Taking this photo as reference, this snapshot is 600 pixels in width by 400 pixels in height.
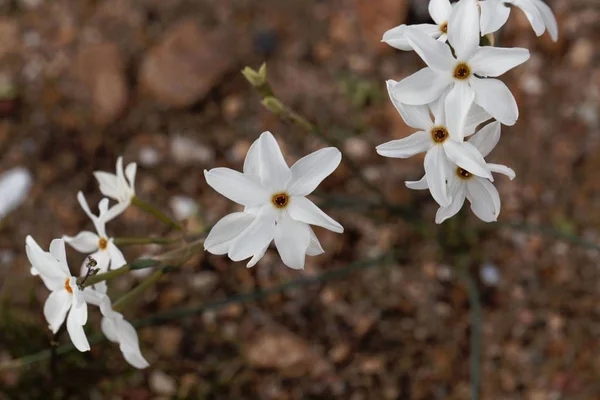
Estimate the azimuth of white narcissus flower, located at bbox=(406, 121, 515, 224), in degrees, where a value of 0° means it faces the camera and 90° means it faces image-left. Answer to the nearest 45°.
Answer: approximately 0°

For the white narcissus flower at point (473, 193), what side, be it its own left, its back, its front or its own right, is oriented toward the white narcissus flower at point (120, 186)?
right

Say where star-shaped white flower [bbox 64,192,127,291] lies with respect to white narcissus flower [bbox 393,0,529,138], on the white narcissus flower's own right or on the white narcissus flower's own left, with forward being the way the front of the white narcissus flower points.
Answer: on the white narcissus flower's own right

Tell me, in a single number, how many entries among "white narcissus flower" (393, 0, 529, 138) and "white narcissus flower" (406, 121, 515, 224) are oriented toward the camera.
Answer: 2

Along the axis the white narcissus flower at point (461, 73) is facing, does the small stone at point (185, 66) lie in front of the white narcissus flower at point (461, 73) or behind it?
behind

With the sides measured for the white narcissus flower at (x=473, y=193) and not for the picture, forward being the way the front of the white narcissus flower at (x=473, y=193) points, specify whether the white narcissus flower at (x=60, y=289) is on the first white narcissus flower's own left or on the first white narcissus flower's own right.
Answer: on the first white narcissus flower's own right

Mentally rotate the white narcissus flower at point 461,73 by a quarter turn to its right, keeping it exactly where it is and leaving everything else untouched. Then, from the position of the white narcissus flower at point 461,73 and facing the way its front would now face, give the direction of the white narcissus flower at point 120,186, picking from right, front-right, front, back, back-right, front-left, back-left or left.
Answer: front
